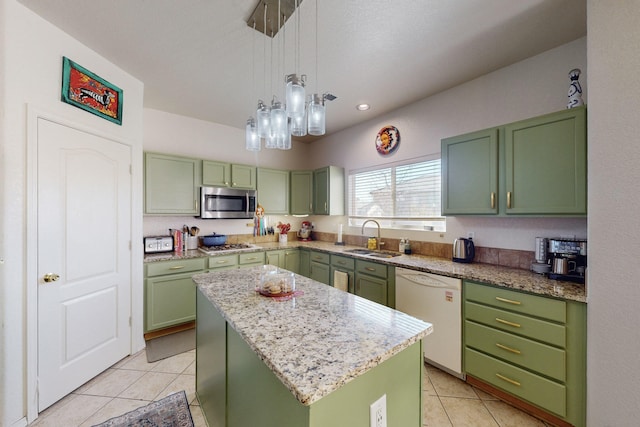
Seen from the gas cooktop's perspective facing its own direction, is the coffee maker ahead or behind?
ahead

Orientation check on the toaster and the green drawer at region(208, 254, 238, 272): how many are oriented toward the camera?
2

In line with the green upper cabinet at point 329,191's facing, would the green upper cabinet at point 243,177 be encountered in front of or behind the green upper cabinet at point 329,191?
in front

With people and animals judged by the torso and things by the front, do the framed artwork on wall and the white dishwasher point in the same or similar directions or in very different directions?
very different directions

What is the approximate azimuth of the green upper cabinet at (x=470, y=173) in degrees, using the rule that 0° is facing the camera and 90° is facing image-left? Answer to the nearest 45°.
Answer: approximately 45°

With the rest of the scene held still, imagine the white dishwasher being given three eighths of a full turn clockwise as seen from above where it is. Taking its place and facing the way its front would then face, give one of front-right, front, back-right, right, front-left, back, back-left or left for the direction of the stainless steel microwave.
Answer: left

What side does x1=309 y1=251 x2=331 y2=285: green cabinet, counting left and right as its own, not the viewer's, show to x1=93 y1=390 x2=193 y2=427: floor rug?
front

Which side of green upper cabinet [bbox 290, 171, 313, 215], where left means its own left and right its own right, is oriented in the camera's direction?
front

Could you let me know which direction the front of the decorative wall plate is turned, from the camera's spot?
facing the viewer and to the left of the viewer

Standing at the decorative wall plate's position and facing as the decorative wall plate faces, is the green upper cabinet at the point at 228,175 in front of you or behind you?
in front

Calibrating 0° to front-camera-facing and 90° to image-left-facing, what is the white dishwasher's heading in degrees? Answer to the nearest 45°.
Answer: approximately 45°

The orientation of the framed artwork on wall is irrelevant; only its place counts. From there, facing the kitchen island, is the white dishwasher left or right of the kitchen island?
left
